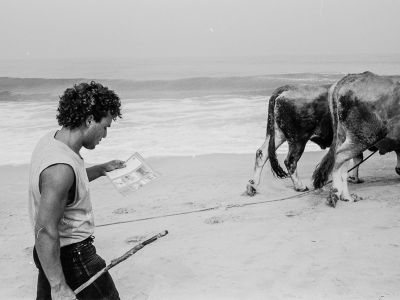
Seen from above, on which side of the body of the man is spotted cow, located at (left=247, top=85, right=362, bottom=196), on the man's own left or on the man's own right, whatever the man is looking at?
on the man's own left

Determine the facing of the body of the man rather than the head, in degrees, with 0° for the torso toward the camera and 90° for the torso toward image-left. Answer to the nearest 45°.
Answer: approximately 270°

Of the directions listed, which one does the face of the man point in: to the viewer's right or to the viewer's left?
to the viewer's right

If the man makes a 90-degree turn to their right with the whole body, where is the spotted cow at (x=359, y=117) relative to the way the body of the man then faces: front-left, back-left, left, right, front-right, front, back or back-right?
back-left
